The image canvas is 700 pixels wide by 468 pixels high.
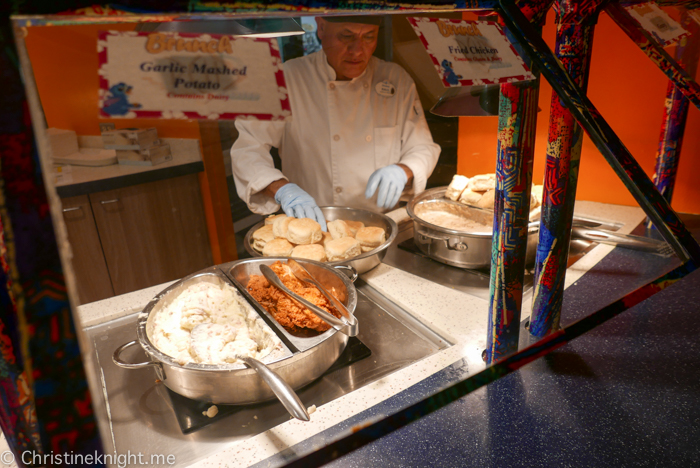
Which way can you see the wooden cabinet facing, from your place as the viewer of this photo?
facing the viewer

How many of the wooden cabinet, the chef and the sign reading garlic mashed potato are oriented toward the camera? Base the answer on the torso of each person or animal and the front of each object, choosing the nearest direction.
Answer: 3

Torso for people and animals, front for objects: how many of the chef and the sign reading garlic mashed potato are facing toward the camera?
2

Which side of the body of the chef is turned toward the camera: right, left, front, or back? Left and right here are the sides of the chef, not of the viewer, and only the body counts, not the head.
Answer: front

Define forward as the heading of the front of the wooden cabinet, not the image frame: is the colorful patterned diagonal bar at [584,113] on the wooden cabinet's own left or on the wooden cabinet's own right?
on the wooden cabinet's own left

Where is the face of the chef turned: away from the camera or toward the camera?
toward the camera

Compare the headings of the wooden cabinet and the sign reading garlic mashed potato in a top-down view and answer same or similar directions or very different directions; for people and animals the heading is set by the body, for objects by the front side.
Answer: same or similar directions
